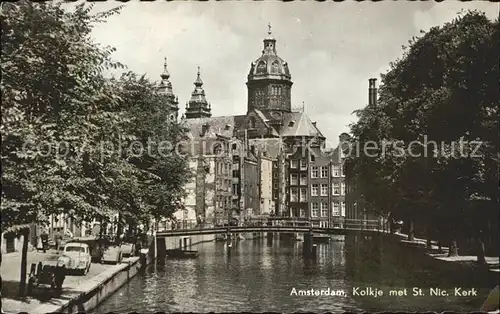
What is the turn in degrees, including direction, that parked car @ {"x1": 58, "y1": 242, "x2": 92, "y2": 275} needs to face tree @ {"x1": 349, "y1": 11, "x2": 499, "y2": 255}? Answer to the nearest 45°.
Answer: approximately 45° to its left

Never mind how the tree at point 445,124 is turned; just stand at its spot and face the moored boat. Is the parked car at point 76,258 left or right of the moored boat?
left

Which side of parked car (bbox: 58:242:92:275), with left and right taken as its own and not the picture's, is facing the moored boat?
back

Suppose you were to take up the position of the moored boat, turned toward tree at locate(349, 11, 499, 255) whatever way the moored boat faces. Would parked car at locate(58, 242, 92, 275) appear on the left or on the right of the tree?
right

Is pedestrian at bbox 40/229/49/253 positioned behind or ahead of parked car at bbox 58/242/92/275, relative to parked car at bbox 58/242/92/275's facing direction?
behind

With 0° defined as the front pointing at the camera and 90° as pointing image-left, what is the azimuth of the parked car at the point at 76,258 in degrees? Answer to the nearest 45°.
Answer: approximately 0°

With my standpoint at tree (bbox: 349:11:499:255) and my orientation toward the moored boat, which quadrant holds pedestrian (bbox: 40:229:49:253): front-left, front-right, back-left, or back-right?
front-left

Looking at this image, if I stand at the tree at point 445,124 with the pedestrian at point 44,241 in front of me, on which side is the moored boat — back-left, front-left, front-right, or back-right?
front-right

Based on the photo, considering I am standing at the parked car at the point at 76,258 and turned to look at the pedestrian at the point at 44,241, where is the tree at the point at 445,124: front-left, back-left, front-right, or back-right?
back-right

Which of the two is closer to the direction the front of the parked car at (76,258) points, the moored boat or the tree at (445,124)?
the tree
